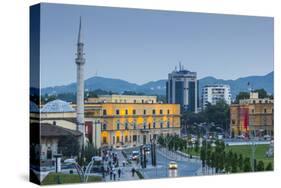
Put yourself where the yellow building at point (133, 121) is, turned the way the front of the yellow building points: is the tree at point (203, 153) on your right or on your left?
on your left

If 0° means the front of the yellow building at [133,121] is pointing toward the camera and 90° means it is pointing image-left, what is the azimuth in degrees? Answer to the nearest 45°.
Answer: approximately 315°

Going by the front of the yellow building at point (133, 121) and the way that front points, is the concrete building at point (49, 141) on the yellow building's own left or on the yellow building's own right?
on the yellow building's own right

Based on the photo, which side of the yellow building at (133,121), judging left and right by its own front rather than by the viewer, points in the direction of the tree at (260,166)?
front

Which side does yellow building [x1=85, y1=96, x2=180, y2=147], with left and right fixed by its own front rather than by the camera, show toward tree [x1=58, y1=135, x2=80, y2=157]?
right

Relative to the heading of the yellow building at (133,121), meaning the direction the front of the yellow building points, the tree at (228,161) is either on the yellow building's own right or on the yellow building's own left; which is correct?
on the yellow building's own left

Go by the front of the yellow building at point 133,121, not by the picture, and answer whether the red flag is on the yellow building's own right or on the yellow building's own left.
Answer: on the yellow building's own left

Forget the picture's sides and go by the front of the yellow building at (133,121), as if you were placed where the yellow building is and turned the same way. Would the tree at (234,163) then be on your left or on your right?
on your left
